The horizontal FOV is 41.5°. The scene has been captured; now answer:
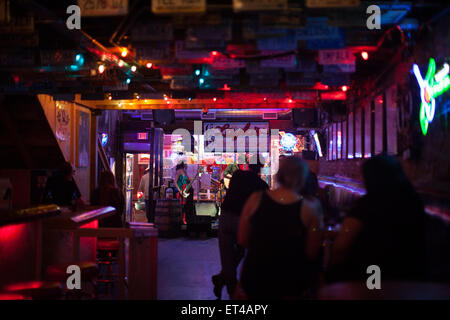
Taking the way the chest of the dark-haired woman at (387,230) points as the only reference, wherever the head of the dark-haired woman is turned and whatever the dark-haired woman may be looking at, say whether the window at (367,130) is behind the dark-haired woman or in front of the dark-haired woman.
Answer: in front

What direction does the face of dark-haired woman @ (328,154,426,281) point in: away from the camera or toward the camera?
away from the camera

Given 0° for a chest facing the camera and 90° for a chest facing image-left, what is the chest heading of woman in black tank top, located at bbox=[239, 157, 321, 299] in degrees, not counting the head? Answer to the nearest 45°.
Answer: approximately 180°

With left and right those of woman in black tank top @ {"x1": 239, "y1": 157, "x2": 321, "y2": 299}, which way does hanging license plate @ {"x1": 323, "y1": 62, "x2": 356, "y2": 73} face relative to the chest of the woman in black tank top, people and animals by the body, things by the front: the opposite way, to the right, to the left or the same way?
the opposite way

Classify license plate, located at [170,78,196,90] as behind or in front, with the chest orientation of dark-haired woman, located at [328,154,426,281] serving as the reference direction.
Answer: in front

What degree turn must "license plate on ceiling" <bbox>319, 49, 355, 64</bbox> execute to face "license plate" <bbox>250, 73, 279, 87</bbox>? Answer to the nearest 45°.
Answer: approximately 135° to its right

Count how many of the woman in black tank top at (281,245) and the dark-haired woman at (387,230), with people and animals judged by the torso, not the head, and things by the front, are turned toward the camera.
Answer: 0

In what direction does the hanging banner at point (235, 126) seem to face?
toward the camera

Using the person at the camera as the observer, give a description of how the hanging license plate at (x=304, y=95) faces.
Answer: facing the viewer

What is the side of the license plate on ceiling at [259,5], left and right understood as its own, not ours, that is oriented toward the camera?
front

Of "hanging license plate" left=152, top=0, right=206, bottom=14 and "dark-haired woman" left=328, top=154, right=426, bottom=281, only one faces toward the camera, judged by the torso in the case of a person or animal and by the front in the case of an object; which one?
the hanging license plate

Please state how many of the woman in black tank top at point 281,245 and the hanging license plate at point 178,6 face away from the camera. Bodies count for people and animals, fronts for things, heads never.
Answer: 1
